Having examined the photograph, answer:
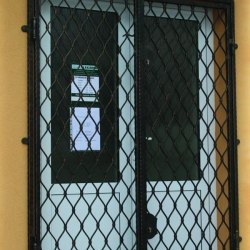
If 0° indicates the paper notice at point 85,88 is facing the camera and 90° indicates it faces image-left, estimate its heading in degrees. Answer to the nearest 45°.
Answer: approximately 0°
